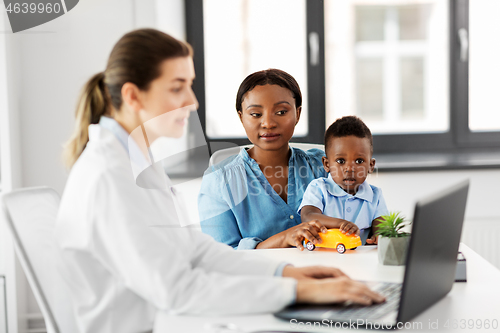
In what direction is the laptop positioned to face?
to the viewer's left

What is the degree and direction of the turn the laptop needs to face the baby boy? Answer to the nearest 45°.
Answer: approximately 90° to its right

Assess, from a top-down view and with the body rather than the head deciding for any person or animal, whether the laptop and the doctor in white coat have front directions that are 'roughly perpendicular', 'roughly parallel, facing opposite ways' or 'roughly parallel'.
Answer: roughly parallel, facing opposite ways

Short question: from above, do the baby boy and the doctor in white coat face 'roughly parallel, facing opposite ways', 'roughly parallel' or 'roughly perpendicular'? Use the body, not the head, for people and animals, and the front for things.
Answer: roughly perpendicular

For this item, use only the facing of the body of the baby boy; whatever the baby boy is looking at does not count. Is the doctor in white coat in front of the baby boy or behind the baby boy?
in front

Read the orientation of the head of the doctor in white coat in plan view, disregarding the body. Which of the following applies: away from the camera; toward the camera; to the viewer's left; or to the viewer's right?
to the viewer's right

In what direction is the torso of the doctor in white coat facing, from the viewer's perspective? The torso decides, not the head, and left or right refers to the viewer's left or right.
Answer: facing to the right of the viewer

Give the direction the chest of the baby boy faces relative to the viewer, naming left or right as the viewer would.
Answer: facing the viewer

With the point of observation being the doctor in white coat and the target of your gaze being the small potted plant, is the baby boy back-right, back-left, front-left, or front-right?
front-left

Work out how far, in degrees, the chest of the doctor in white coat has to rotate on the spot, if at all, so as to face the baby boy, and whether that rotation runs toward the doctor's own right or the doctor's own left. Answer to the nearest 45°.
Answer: approximately 45° to the doctor's own left

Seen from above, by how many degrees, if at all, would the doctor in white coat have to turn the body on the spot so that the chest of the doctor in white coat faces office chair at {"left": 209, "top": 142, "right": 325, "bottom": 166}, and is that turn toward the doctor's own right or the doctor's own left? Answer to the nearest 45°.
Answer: approximately 90° to the doctor's own left
